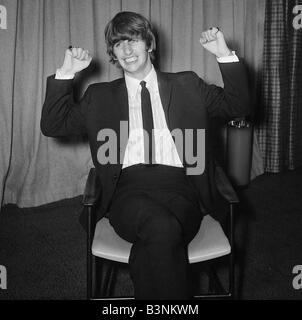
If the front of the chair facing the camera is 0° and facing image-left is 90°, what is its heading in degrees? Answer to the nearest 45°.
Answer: approximately 0°

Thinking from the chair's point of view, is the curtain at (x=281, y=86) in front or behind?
behind

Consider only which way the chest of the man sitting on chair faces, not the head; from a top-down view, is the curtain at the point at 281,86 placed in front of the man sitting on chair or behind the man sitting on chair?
behind

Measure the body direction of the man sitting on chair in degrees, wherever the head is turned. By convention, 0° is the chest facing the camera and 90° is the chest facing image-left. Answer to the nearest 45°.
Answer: approximately 0°
